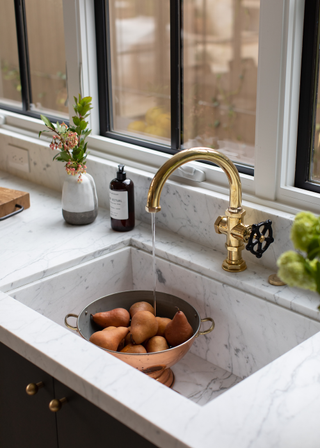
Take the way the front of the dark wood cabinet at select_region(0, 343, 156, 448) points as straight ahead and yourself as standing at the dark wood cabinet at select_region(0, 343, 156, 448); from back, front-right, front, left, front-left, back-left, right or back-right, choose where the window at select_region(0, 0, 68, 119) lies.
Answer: back-right

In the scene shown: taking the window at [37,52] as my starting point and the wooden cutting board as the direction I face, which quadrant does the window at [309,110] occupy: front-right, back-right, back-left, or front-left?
front-left

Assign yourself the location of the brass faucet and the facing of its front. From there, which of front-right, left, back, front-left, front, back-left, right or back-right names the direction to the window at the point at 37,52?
right

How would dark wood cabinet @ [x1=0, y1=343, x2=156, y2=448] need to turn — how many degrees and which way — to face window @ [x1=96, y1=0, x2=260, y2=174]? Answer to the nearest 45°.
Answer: approximately 180°

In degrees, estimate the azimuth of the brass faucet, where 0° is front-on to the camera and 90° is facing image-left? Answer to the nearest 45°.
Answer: approximately 45°

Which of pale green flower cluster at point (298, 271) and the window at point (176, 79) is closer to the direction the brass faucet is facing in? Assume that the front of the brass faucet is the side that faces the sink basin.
the pale green flower cluster

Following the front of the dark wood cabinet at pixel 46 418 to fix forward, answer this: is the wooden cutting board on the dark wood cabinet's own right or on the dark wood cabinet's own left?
on the dark wood cabinet's own right

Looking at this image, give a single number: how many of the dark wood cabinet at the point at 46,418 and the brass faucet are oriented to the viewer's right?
0

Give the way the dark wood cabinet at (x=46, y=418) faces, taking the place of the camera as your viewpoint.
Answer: facing the viewer and to the left of the viewer
